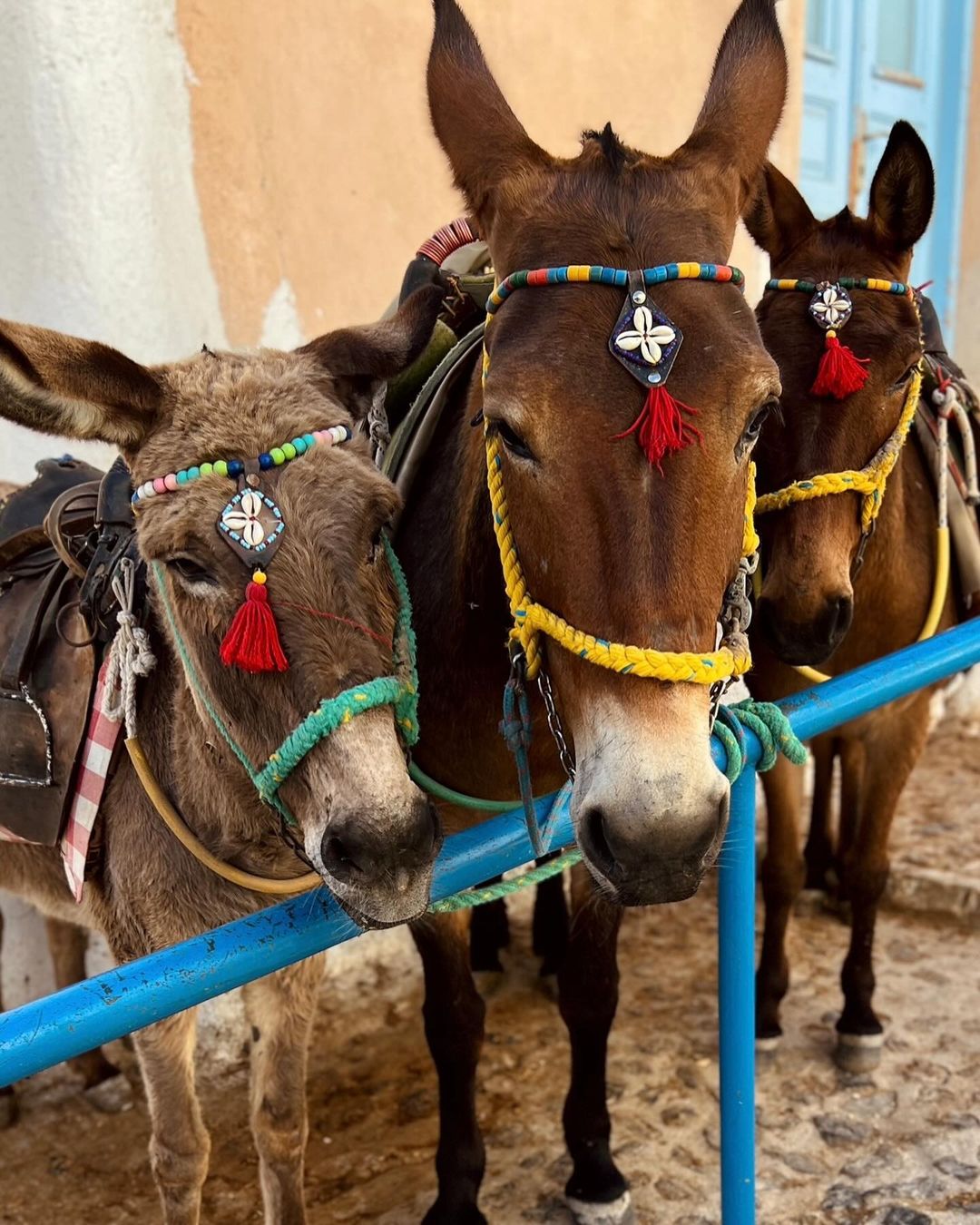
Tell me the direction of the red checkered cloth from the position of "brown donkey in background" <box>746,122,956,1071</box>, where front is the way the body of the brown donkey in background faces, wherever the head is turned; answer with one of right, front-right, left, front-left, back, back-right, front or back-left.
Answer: front-right

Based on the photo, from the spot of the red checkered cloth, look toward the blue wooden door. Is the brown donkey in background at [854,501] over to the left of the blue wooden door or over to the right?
right

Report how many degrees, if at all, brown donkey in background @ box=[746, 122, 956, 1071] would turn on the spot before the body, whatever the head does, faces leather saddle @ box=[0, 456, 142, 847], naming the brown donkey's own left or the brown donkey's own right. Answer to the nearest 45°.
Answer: approximately 45° to the brown donkey's own right

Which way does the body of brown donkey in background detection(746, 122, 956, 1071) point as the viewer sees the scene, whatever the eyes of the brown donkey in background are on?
toward the camera

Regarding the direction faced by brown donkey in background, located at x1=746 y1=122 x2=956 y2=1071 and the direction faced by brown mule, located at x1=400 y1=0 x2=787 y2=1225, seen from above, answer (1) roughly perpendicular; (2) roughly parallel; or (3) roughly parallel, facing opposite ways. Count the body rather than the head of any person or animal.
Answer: roughly parallel

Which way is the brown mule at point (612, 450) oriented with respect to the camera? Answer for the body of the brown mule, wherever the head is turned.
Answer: toward the camera

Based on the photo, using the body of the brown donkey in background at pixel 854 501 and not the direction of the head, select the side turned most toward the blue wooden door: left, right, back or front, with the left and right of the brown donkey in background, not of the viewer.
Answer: back

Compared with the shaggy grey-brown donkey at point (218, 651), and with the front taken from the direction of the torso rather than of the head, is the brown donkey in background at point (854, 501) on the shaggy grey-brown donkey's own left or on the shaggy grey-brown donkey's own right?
on the shaggy grey-brown donkey's own left

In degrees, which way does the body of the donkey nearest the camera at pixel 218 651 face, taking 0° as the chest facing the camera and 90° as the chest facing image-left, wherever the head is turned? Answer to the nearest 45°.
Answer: approximately 315°

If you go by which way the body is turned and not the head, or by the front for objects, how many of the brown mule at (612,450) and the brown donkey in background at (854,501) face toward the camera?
2

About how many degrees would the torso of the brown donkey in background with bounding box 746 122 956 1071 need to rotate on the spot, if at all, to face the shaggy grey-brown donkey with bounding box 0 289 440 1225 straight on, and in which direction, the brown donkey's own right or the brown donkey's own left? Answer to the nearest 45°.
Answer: approximately 45° to the brown donkey's own right
